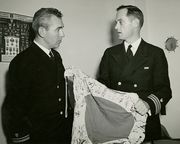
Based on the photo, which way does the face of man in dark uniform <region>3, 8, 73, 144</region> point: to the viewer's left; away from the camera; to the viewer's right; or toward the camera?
to the viewer's right

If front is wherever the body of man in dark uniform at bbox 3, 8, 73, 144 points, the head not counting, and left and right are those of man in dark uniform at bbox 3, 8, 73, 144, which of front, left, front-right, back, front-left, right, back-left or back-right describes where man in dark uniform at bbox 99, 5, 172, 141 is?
front-left

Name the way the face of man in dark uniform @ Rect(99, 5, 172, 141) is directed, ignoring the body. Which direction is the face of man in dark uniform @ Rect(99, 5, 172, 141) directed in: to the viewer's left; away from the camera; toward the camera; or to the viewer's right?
to the viewer's left
